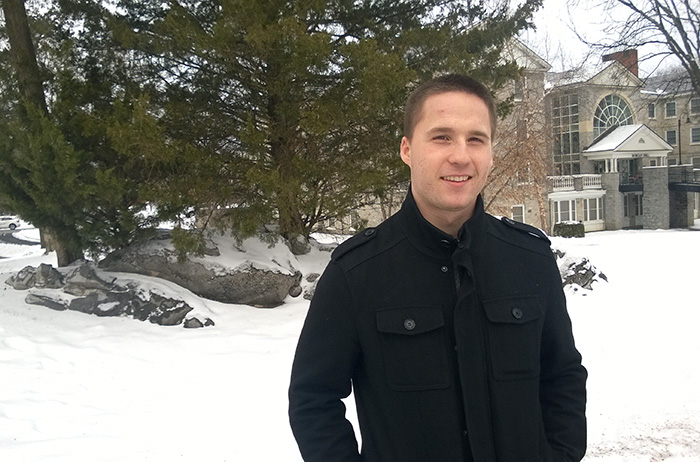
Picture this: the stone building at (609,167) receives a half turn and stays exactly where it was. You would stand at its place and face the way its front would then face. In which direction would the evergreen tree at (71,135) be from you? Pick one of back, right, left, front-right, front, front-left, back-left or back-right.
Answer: back-left

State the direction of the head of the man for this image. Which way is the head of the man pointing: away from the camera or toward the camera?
toward the camera

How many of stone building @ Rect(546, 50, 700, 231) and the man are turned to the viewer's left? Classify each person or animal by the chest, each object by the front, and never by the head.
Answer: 0

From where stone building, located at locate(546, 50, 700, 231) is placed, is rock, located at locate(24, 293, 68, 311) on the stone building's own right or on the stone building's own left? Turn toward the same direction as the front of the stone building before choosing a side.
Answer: on the stone building's own right

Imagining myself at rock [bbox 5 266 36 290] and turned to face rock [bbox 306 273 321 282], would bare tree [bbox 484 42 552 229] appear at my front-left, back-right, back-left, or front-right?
front-left

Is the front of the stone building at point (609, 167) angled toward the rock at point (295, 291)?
no

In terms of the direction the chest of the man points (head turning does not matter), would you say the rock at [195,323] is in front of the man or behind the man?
behind

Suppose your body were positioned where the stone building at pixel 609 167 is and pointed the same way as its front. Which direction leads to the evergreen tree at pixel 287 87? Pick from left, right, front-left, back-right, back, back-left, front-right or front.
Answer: front-right

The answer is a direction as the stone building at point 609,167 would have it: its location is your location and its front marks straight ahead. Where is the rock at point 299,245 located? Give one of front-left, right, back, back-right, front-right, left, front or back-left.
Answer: front-right

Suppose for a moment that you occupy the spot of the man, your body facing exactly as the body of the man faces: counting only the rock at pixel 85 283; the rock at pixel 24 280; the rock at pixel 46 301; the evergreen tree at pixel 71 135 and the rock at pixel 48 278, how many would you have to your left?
0

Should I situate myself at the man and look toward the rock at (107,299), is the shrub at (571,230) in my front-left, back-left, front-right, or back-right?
front-right

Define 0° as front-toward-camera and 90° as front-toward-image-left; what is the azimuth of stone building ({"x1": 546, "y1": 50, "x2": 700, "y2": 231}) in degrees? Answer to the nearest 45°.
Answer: approximately 315°

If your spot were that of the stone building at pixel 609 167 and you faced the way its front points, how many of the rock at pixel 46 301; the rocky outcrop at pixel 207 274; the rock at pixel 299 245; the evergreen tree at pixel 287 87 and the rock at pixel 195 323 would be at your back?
0

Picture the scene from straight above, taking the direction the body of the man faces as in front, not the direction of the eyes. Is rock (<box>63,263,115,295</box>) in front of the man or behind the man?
behind

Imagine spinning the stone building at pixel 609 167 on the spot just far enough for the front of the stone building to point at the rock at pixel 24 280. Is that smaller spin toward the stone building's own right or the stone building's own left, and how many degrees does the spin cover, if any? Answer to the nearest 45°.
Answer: approximately 45° to the stone building's own right

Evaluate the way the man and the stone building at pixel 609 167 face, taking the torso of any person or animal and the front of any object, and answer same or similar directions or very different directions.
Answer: same or similar directions

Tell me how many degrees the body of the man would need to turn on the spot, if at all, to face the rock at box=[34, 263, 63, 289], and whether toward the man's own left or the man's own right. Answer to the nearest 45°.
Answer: approximately 135° to the man's own right

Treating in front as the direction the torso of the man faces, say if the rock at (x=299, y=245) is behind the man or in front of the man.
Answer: behind

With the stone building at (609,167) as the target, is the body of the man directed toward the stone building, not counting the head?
no

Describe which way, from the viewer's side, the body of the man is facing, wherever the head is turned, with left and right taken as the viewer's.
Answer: facing the viewer

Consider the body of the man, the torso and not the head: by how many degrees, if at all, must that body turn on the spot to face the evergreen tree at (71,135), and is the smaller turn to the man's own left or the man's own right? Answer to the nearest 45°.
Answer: approximately 135° to the man's own right
